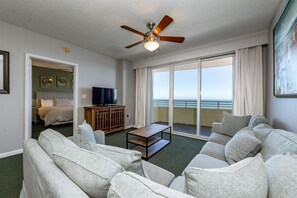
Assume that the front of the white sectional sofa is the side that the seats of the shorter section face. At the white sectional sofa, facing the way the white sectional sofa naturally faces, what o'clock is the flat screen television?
The flat screen television is roughly at 11 o'clock from the white sectional sofa.

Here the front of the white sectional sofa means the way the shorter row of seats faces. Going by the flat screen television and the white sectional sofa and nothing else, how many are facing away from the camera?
1

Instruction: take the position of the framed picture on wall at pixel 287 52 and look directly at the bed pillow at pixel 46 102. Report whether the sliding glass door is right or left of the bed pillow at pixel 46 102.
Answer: right

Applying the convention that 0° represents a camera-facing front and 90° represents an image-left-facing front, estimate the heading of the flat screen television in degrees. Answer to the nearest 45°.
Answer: approximately 315°

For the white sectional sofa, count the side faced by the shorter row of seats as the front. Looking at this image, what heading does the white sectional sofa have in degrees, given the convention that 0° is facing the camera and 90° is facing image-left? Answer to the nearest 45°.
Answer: approximately 180°

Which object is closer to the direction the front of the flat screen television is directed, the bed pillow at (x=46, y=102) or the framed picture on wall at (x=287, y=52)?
the framed picture on wall

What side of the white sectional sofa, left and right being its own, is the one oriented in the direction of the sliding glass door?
front

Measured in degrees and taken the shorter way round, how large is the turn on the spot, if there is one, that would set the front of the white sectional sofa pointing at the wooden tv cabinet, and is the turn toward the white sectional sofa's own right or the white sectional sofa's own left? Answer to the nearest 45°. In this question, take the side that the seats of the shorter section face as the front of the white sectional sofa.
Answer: approximately 45° to the white sectional sofa's own left

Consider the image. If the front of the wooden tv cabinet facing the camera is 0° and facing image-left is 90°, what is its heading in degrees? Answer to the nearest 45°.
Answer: approximately 315°
